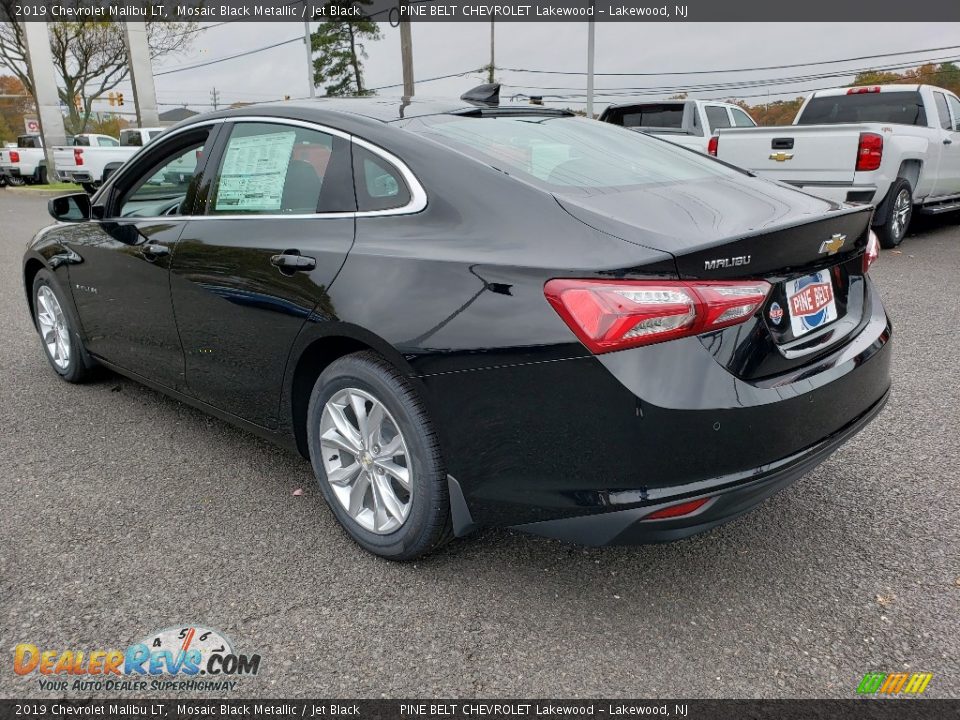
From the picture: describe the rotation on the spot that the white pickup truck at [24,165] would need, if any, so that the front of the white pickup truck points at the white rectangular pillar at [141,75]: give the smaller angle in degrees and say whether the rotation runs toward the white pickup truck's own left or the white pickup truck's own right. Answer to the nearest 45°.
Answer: approximately 45° to the white pickup truck's own right

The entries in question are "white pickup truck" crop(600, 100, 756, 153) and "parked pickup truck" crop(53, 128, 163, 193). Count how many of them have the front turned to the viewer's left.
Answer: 0

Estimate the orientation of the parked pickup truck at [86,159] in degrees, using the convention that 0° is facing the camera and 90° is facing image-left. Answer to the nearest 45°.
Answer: approximately 225°

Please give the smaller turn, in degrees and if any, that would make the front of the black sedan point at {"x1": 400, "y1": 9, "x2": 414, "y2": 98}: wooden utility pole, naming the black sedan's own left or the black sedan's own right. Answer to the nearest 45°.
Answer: approximately 45° to the black sedan's own right

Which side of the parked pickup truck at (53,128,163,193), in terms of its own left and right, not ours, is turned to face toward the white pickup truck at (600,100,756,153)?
right

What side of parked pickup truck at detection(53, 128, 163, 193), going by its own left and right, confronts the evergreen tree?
front

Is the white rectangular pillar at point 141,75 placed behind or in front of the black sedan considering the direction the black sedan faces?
in front

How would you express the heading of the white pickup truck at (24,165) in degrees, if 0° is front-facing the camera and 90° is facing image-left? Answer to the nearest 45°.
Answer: approximately 225°

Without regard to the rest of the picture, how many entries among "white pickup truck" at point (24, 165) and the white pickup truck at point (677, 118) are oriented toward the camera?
0

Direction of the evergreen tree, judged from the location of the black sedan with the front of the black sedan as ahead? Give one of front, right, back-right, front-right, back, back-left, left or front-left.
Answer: front-right

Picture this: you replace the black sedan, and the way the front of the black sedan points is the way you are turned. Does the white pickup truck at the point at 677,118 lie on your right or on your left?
on your right

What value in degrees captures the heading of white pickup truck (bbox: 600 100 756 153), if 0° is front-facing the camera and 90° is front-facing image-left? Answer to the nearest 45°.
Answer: approximately 225°

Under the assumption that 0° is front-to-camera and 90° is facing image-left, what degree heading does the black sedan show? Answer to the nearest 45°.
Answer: approximately 135°
